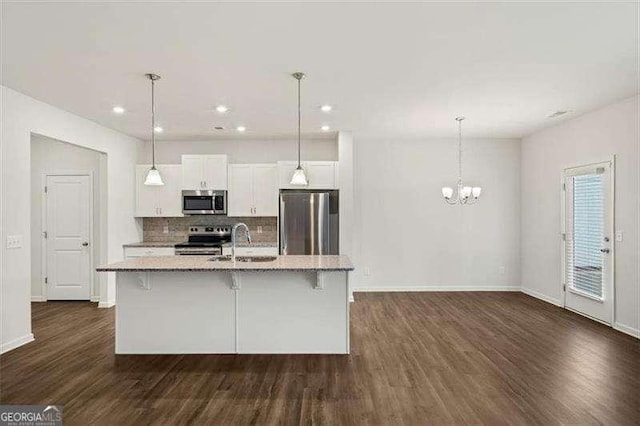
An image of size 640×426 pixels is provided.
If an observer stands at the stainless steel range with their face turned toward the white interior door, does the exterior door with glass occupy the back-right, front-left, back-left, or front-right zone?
back-left

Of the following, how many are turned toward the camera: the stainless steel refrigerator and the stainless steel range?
2

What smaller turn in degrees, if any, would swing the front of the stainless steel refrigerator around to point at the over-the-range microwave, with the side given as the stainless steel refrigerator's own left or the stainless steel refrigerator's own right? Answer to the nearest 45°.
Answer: approximately 90° to the stainless steel refrigerator's own right

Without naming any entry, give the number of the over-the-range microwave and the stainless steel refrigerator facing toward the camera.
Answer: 2

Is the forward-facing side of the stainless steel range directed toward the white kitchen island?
yes

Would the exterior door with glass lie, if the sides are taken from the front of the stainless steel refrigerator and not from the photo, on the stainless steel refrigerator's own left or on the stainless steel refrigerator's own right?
on the stainless steel refrigerator's own left

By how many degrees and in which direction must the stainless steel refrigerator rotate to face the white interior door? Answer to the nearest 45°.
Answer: approximately 90° to its right

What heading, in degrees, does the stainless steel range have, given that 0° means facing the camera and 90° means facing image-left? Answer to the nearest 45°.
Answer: approximately 0°

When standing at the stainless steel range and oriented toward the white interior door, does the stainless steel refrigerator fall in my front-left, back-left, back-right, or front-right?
back-left

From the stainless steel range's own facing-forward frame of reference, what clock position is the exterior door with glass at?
The exterior door with glass is roughly at 10 o'clock from the stainless steel range.

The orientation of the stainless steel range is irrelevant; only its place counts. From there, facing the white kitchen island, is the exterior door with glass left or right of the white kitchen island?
left
